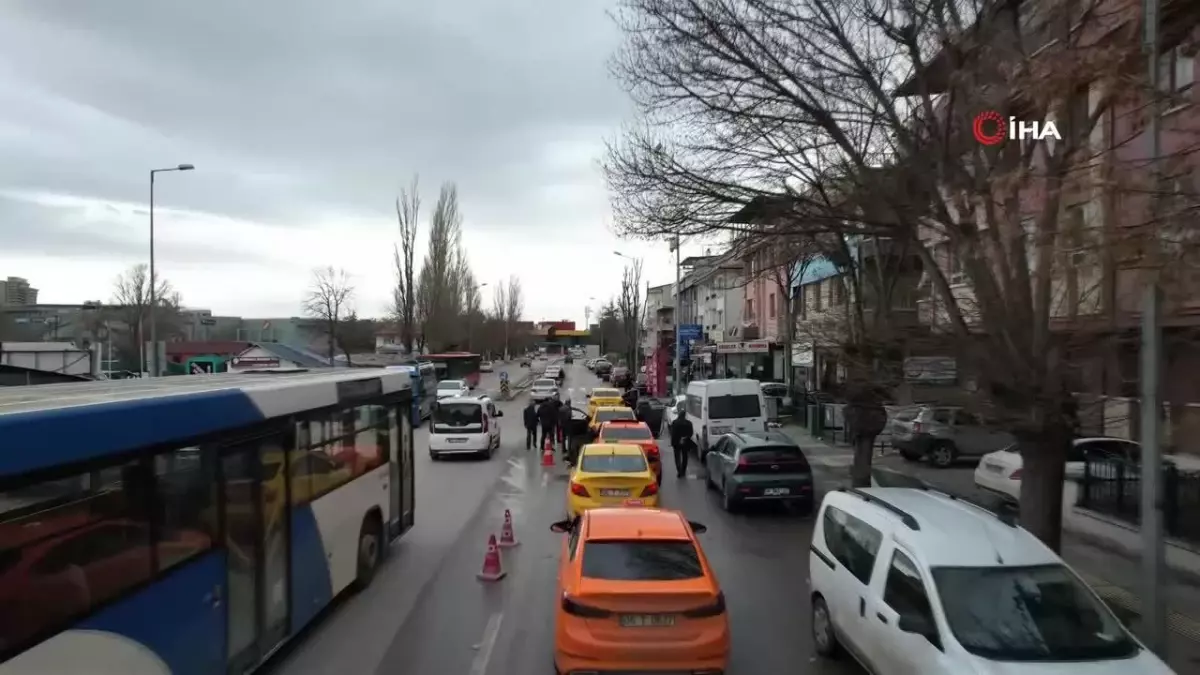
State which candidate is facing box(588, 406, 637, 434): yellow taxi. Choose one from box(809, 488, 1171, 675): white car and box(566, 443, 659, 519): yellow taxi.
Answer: box(566, 443, 659, 519): yellow taxi

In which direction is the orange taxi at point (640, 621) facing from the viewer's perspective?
away from the camera

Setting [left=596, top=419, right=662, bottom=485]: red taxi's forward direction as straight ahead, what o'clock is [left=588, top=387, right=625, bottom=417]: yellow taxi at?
The yellow taxi is roughly at 12 o'clock from the red taxi.

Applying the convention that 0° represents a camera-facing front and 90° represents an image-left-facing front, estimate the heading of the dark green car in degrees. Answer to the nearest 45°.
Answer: approximately 135°

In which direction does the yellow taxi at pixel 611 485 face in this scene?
away from the camera

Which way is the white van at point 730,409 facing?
away from the camera

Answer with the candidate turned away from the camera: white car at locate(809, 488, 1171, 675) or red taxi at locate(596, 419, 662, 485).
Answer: the red taxi

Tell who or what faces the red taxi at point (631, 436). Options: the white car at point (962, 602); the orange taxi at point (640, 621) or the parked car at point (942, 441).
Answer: the orange taxi at point (640, 621)

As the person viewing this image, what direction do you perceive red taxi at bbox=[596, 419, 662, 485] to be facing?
facing away from the viewer
